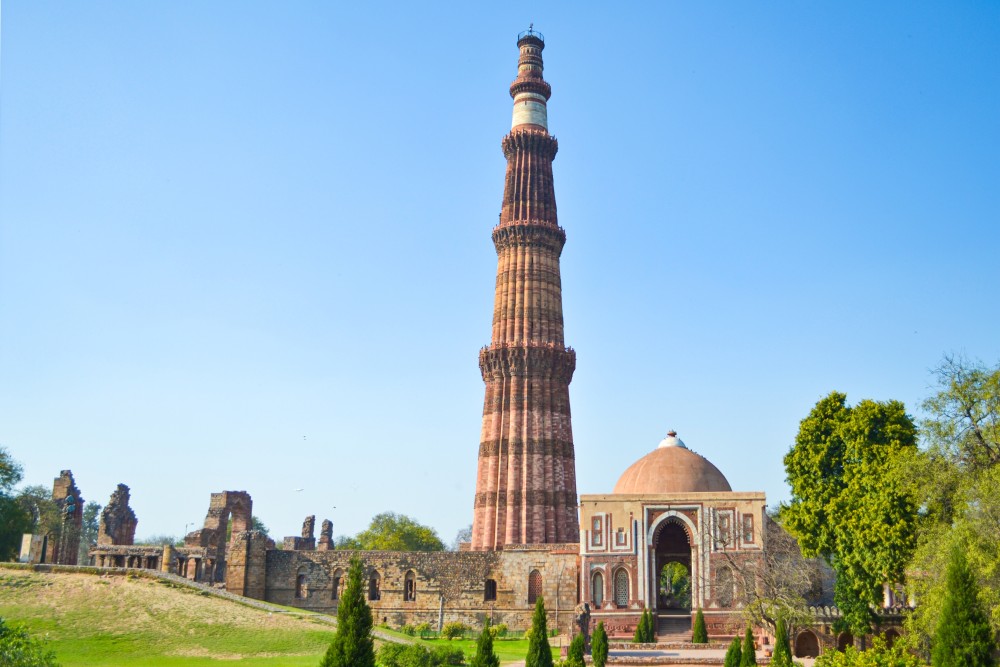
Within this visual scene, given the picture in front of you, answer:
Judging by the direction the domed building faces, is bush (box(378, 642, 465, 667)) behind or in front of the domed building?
in front

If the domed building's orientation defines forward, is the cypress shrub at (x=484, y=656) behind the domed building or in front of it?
in front

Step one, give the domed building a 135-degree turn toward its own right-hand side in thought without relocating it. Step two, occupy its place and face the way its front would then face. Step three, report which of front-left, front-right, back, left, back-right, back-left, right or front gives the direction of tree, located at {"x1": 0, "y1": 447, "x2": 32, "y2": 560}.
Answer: front-left

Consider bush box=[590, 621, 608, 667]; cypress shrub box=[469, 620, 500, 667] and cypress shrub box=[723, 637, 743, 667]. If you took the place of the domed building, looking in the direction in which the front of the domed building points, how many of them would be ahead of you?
3

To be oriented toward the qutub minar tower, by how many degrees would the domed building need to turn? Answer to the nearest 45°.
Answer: approximately 135° to its right

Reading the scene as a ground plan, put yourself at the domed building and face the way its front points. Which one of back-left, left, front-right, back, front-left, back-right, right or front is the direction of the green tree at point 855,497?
front-left

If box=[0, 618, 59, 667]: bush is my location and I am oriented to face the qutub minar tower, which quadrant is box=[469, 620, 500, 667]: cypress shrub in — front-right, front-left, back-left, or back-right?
front-right

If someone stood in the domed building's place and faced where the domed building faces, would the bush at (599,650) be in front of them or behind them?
in front

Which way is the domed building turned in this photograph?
toward the camera

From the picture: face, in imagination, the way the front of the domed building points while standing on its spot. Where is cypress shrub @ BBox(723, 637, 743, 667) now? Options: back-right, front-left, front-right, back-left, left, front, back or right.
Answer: front

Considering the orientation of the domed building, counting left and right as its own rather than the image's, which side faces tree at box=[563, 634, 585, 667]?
front

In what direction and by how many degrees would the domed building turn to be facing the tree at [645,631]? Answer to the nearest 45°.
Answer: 0° — it already faces it

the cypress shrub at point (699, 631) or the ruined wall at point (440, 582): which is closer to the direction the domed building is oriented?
the cypress shrub
